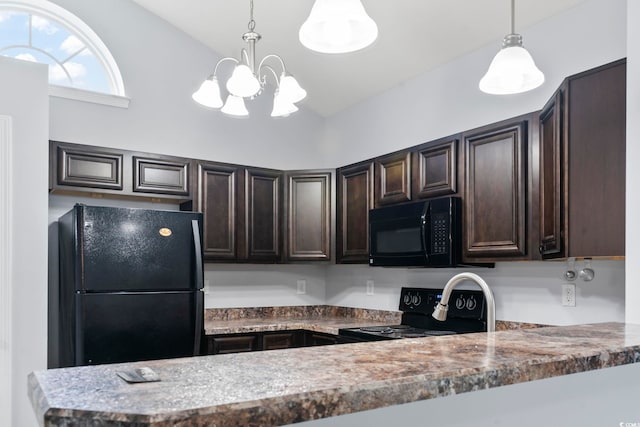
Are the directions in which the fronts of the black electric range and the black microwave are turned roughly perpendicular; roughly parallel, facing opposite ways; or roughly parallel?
roughly parallel

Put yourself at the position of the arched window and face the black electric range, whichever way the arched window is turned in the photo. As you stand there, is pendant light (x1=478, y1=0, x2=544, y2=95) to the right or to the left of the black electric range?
right

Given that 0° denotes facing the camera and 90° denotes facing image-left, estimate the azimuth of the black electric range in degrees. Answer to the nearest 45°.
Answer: approximately 45°

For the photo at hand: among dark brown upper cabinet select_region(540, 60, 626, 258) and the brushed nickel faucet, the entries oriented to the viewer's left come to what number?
2

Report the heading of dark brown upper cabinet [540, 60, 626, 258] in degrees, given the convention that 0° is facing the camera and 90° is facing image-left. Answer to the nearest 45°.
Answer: approximately 90°

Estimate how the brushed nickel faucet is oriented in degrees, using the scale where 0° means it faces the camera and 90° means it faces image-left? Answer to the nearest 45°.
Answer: approximately 90°

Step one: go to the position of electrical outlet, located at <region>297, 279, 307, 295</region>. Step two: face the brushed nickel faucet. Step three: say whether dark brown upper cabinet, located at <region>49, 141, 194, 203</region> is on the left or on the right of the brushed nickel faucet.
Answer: right

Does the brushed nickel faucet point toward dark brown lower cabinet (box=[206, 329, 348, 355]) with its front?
no

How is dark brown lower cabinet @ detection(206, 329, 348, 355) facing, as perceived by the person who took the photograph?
facing the viewer and to the right of the viewer

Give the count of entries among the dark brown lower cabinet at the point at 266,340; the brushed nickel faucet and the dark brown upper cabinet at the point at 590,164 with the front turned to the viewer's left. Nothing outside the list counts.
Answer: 2
